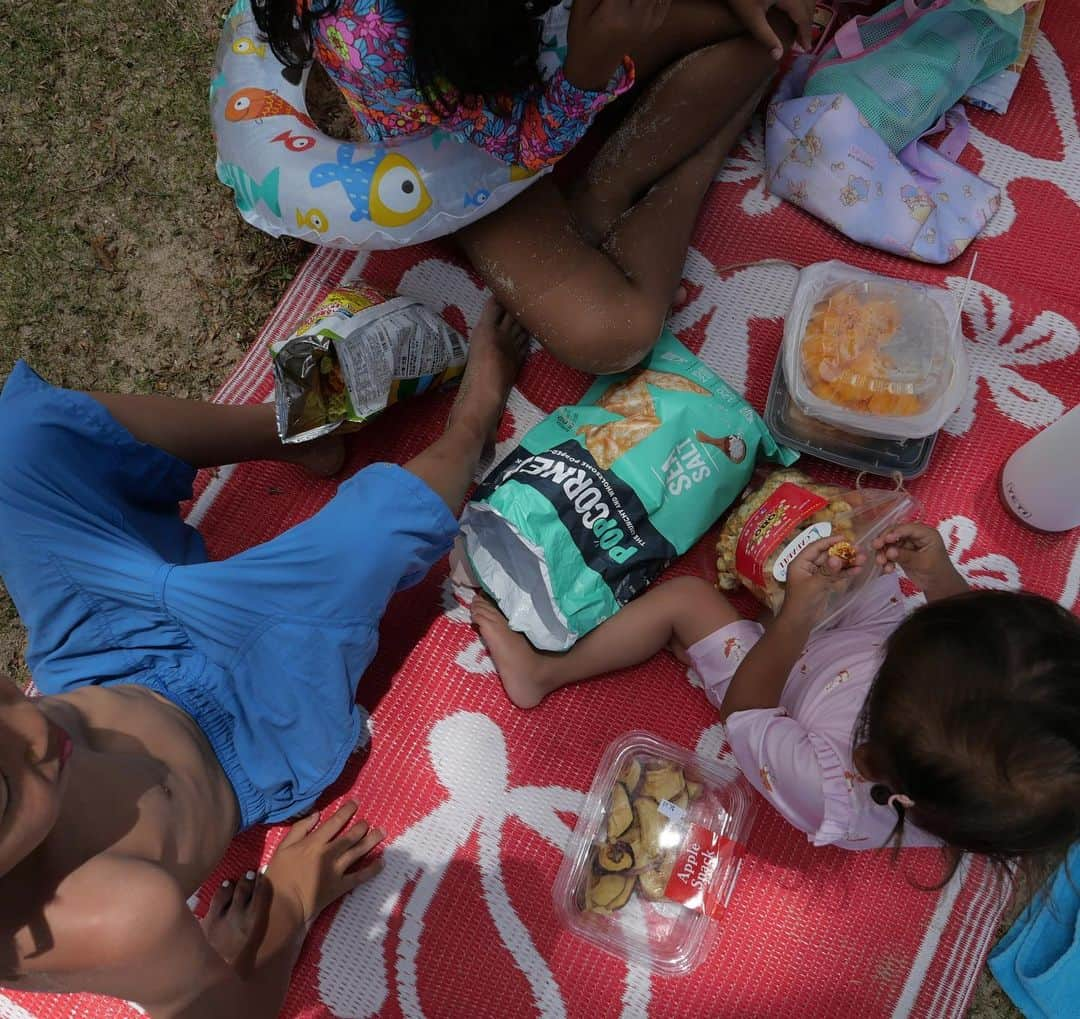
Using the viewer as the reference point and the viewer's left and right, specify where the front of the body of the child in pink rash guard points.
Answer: facing away from the viewer and to the left of the viewer

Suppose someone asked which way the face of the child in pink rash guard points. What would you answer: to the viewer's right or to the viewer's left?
to the viewer's left

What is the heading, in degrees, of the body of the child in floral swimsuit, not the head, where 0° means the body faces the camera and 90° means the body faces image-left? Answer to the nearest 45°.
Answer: approximately 315°
